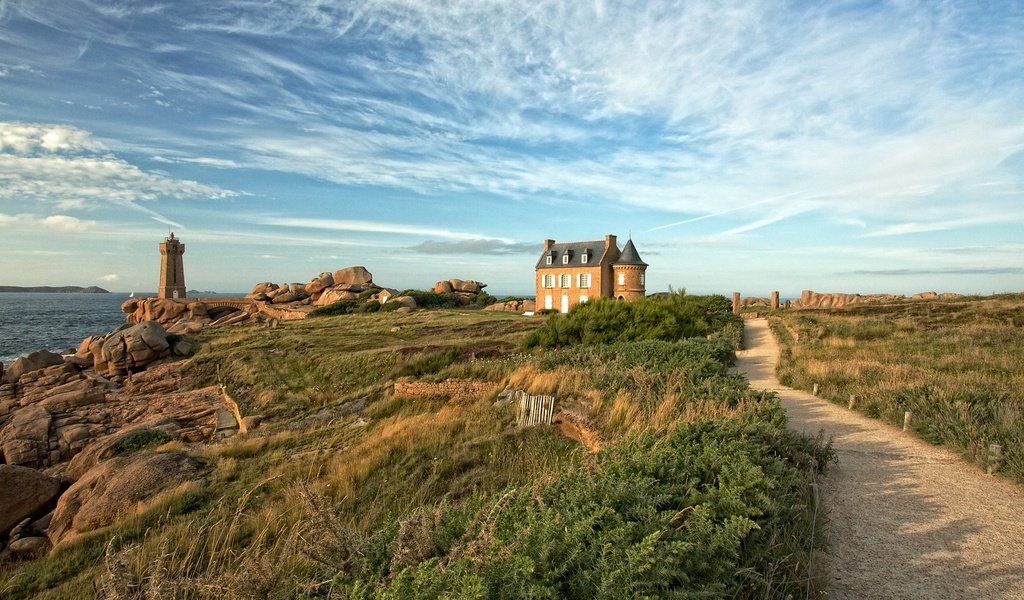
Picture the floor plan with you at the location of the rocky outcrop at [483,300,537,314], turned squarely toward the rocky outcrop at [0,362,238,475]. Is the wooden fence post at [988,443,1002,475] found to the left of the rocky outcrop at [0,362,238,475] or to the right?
left

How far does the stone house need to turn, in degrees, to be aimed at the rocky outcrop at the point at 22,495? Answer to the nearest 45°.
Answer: approximately 45° to its left

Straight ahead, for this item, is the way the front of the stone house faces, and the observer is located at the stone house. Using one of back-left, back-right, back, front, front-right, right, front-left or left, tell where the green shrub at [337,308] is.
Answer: front-right

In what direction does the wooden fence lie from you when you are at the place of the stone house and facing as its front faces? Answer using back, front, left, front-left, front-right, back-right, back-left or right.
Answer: front-left

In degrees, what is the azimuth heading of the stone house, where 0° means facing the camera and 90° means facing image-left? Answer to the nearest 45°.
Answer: approximately 45°

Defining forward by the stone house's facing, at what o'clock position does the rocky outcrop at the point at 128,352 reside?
The rocky outcrop is roughly at 12 o'clock from the stone house.

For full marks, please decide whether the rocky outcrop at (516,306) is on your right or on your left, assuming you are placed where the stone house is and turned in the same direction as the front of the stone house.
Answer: on your right

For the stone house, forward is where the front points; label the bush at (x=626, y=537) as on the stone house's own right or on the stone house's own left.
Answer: on the stone house's own left

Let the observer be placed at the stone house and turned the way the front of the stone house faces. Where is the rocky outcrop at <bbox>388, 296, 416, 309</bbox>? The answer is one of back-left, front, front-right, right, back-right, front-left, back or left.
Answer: front-right
